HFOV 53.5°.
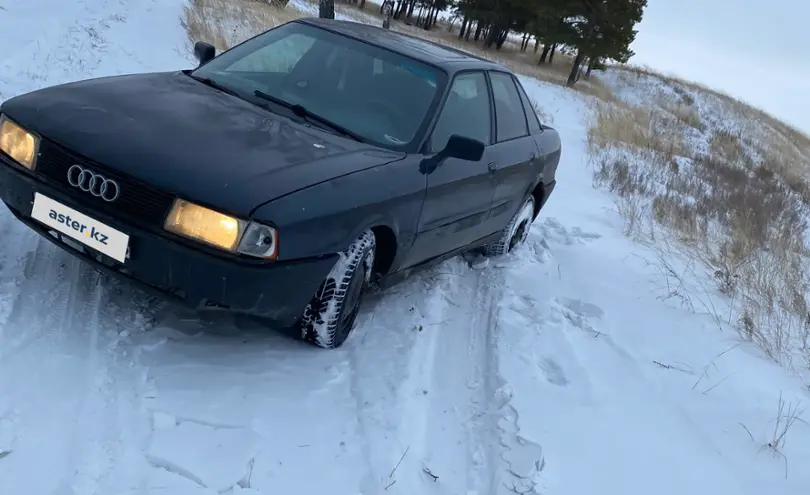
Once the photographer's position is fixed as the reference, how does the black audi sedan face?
facing the viewer and to the left of the viewer
